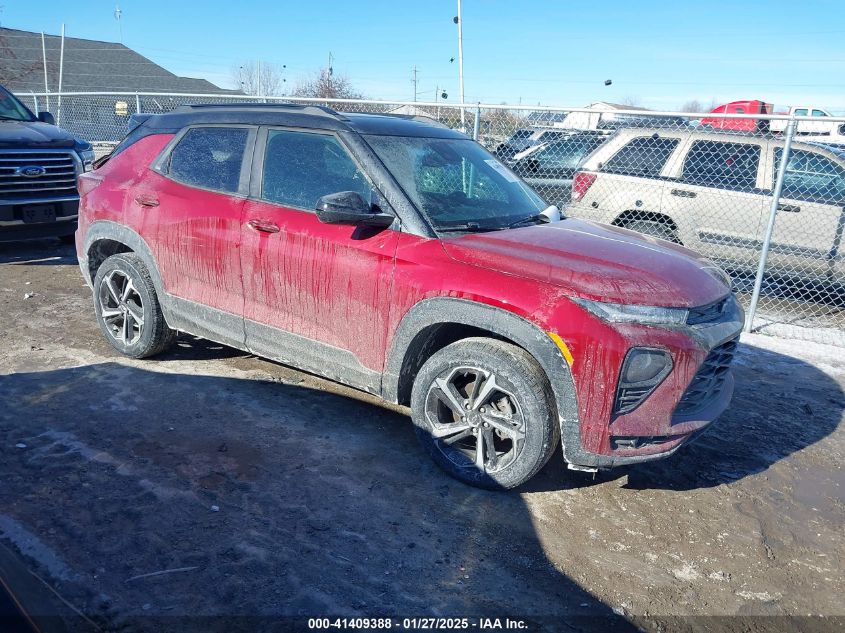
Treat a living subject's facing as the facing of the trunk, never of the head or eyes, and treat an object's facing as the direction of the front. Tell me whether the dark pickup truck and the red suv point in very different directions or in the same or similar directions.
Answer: same or similar directions

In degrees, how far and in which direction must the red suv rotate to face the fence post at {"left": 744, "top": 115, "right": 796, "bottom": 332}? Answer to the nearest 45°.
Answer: approximately 90° to its left

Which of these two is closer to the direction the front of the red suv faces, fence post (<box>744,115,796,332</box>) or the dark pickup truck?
the fence post

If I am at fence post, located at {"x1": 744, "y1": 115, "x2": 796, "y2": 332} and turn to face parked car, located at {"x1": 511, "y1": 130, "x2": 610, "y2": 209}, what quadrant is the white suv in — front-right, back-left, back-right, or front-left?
front-right

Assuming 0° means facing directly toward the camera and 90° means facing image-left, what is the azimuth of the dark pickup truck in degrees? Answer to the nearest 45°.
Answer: approximately 315°

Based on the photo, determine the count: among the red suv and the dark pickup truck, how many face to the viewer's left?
0

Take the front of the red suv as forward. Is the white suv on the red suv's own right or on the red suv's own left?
on the red suv's own left

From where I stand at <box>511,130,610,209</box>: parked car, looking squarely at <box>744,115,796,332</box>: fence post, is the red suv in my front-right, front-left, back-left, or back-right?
front-right

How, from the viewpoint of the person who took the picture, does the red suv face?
facing the viewer and to the right of the viewer

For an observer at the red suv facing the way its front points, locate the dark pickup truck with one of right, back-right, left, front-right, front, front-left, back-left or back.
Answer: back

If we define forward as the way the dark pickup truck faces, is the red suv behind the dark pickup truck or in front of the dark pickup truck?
in front
